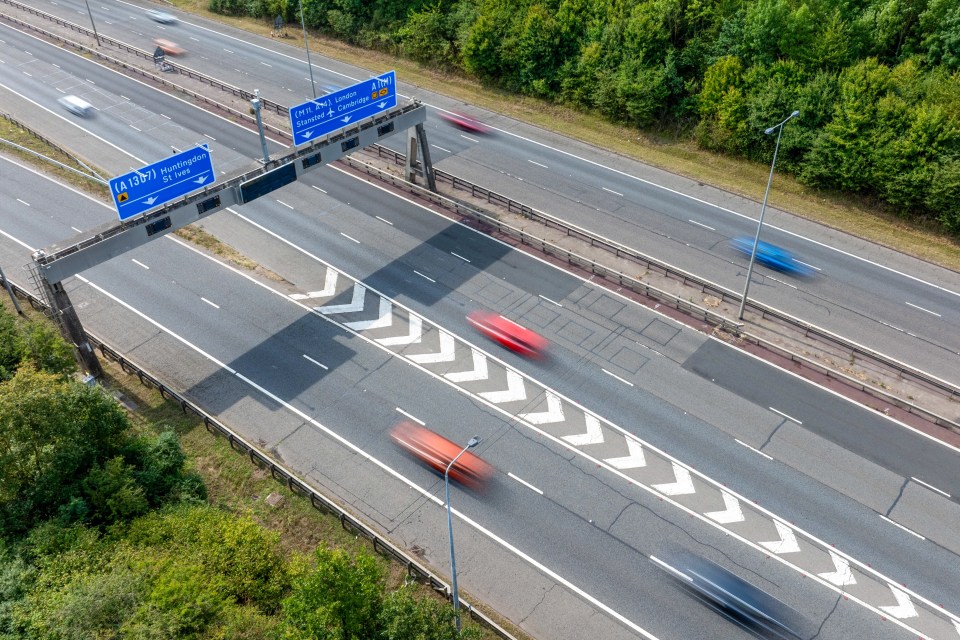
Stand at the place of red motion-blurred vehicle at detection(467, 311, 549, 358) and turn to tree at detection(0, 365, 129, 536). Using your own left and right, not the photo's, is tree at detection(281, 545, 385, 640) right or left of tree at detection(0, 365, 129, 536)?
left

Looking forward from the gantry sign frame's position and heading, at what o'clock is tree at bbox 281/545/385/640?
The tree is roughly at 1 o'clock from the gantry sign frame.

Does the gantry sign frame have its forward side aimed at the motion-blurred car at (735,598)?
yes

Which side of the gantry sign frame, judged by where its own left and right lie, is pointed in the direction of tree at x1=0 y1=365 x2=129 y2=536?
right

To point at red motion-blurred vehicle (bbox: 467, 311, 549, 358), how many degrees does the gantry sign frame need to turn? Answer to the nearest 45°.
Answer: approximately 45° to its left

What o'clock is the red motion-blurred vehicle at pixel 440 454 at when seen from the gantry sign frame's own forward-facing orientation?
The red motion-blurred vehicle is roughly at 12 o'clock from the gantry sign frame.

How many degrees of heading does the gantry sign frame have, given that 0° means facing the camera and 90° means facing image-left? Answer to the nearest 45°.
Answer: approximately 315°

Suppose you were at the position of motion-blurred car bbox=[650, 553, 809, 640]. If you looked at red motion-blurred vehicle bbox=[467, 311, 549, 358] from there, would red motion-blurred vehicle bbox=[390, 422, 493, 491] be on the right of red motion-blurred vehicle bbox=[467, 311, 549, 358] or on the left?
left

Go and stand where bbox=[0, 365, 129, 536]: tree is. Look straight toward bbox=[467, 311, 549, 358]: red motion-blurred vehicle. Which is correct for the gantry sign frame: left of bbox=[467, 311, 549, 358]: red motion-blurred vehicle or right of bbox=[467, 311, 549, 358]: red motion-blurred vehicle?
left
